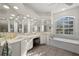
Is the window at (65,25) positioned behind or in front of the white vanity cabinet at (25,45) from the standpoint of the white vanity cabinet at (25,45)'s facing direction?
in front

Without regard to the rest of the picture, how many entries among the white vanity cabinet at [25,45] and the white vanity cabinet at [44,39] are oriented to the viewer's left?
0
